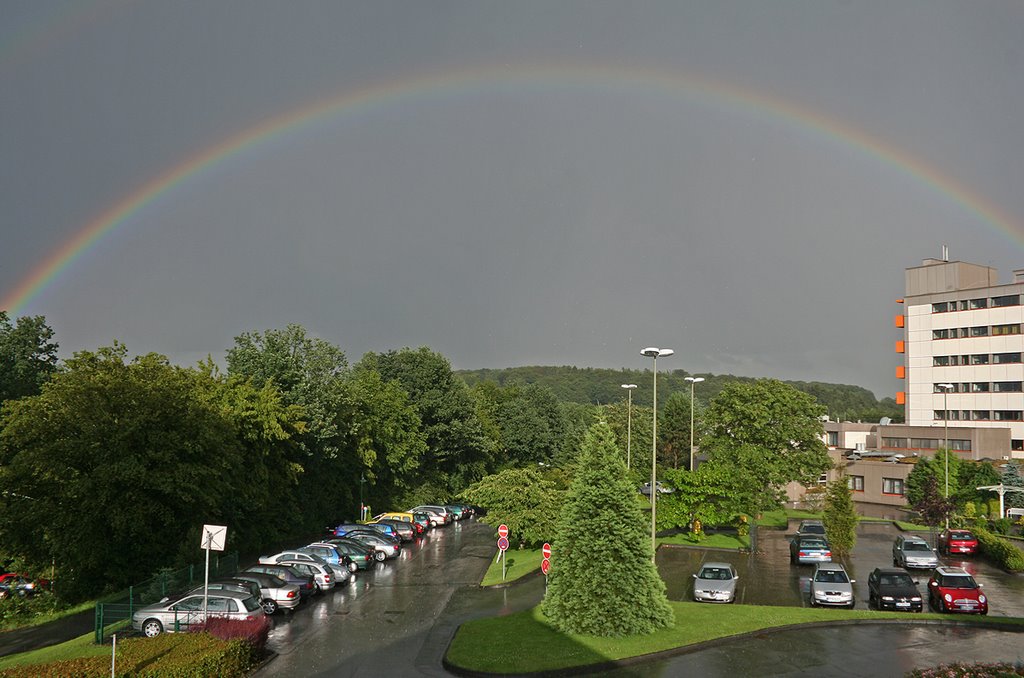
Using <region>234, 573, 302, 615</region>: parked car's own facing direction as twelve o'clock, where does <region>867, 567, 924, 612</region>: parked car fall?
<region>867, 567, 924, 612</region>: parked car is roughly at 5 o'clock from <region>234, 573, 302, 615</region>: parked car.

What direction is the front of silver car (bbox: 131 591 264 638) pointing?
to the viewer's left

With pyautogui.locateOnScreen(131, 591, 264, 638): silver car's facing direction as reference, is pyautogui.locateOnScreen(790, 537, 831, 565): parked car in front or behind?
behind

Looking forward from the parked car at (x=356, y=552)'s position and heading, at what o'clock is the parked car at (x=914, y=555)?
the parked car at (x=914, y=555) is roughly at 5 o'clock from the parked car at (x=356, y=552).

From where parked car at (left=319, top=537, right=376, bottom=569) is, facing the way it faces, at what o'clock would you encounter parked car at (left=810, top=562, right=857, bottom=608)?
parked car at (left=810, top=562, right=857, bottom=608) is roughly at 6 o'clock from parked car at (left=319, top=537, right=376, bottom=569).

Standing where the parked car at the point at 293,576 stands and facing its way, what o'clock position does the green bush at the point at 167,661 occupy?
The green bush is roughly at 8 o'clock from the parked car.

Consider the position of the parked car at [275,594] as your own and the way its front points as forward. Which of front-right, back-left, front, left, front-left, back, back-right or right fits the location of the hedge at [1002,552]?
back-right

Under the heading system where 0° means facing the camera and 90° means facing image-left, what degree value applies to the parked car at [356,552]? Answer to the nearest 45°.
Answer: approximately 135°

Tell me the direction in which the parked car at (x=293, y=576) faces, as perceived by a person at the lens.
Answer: facing away from the viewer and to the left of the viewer

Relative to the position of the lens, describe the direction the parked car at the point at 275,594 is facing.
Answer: facing away from the viewer and to the left of the viewer

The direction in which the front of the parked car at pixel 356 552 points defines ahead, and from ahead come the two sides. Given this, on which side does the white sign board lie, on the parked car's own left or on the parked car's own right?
on the parked car's own left
